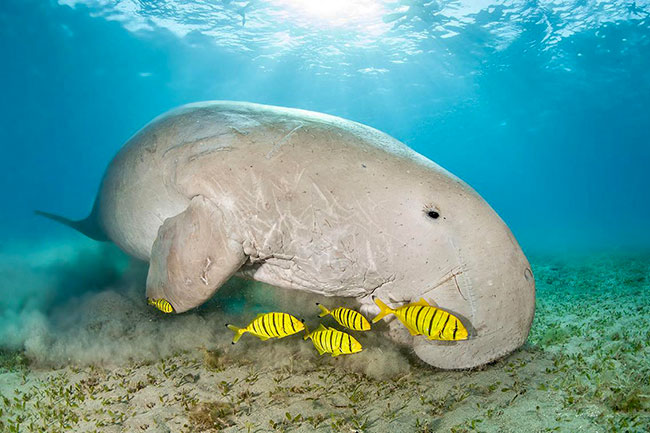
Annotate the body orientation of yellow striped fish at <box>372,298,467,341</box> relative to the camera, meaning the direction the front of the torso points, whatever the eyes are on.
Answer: to the viewer's right

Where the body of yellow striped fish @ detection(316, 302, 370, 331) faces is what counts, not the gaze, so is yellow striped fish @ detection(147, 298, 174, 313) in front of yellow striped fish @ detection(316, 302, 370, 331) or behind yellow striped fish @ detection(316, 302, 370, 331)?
behind

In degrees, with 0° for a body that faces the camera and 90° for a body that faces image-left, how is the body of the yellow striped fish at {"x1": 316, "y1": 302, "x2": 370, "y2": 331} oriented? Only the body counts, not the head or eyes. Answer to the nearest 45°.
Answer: approximately 270°

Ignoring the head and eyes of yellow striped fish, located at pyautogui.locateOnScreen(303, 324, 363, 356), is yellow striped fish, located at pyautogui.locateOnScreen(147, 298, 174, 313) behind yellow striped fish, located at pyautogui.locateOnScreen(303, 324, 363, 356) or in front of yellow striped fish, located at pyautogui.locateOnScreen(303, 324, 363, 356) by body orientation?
behind

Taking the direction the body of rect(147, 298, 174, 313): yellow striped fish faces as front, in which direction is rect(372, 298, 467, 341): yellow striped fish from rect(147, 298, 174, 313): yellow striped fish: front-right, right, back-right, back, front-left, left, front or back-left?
front-right

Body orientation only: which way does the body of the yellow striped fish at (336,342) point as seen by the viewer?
to the viewer's right

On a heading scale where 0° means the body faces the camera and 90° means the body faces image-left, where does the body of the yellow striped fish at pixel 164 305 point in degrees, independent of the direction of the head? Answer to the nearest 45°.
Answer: approximately 270°

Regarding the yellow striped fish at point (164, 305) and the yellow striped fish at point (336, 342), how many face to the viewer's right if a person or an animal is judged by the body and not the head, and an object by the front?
2
